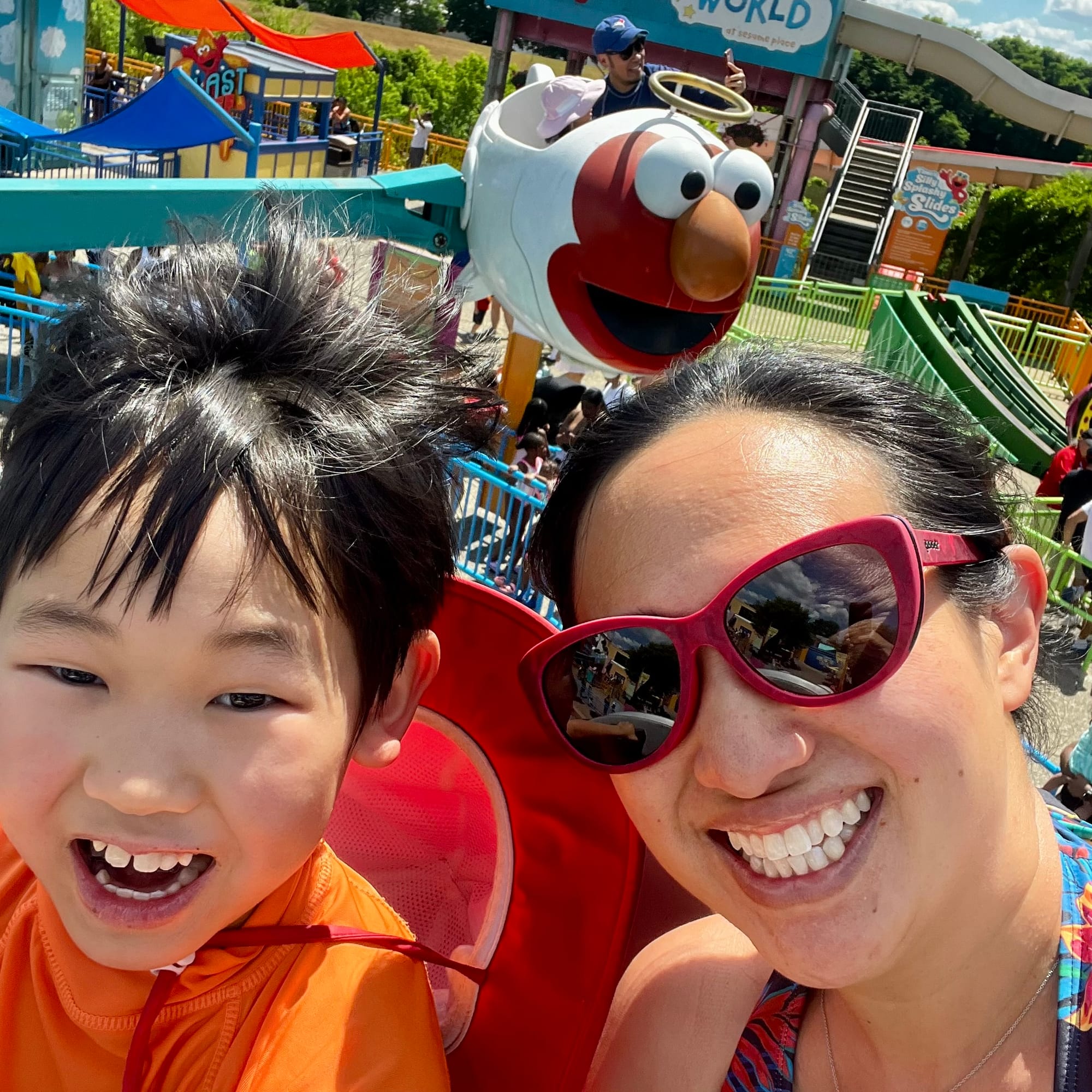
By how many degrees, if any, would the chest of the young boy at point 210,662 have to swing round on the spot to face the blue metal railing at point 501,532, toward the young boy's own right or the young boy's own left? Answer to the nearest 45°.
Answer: approximately 180°

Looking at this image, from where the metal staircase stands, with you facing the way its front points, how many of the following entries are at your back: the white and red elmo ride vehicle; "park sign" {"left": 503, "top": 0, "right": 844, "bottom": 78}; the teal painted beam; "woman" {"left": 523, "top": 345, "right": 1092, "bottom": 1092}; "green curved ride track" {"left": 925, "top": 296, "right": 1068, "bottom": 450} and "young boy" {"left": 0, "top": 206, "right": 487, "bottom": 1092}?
0

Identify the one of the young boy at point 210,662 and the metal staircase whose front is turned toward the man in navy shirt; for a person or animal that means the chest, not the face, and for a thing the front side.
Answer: the metal staircase

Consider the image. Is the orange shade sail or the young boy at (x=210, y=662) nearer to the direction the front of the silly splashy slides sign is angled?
the young boy

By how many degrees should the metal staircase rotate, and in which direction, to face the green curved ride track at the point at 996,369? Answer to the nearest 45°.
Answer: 0° — it already faces it

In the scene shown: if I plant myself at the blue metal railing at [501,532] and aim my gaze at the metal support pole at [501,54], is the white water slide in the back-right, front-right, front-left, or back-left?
front-right

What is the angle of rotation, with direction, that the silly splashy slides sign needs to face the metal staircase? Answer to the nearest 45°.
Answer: approximately 135° to its right

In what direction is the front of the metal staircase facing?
toward the camera

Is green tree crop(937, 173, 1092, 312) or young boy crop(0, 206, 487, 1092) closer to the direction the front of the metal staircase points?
the young boy

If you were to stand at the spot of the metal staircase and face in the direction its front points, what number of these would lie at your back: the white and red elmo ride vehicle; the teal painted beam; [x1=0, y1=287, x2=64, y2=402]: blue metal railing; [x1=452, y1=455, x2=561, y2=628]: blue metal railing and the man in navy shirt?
0

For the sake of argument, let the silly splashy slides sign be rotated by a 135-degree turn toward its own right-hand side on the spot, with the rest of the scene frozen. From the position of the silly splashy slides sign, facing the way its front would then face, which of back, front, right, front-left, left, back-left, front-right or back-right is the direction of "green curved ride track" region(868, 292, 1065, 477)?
back-left

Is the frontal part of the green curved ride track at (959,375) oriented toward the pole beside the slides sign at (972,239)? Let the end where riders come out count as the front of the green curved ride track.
no

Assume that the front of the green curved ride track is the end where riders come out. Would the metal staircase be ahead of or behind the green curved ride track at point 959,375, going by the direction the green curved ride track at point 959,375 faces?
behind

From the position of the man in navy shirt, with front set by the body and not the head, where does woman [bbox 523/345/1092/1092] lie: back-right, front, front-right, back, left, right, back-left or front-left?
front-right

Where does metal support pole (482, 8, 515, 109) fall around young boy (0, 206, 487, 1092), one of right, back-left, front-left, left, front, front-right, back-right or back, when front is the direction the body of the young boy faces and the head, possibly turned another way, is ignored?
back

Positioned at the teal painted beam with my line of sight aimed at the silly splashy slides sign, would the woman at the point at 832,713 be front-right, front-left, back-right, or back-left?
back-right

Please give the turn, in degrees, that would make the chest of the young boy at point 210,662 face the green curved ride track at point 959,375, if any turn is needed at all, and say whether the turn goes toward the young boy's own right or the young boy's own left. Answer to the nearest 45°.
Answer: approximately 135° to the young boy's own left

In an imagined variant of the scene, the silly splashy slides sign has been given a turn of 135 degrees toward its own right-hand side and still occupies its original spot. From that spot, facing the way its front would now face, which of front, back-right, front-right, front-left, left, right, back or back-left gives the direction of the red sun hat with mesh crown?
back-left
